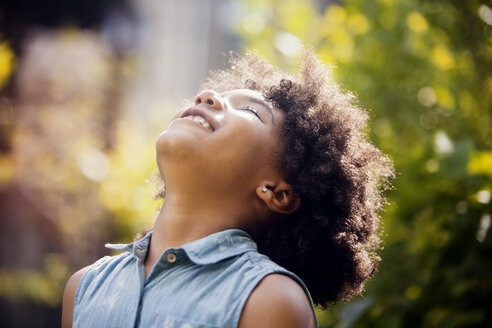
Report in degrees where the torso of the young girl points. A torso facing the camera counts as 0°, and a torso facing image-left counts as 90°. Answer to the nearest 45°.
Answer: approximately 45°

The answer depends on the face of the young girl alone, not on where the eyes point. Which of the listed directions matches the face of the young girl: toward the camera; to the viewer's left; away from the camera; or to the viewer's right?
to the viewer's left
